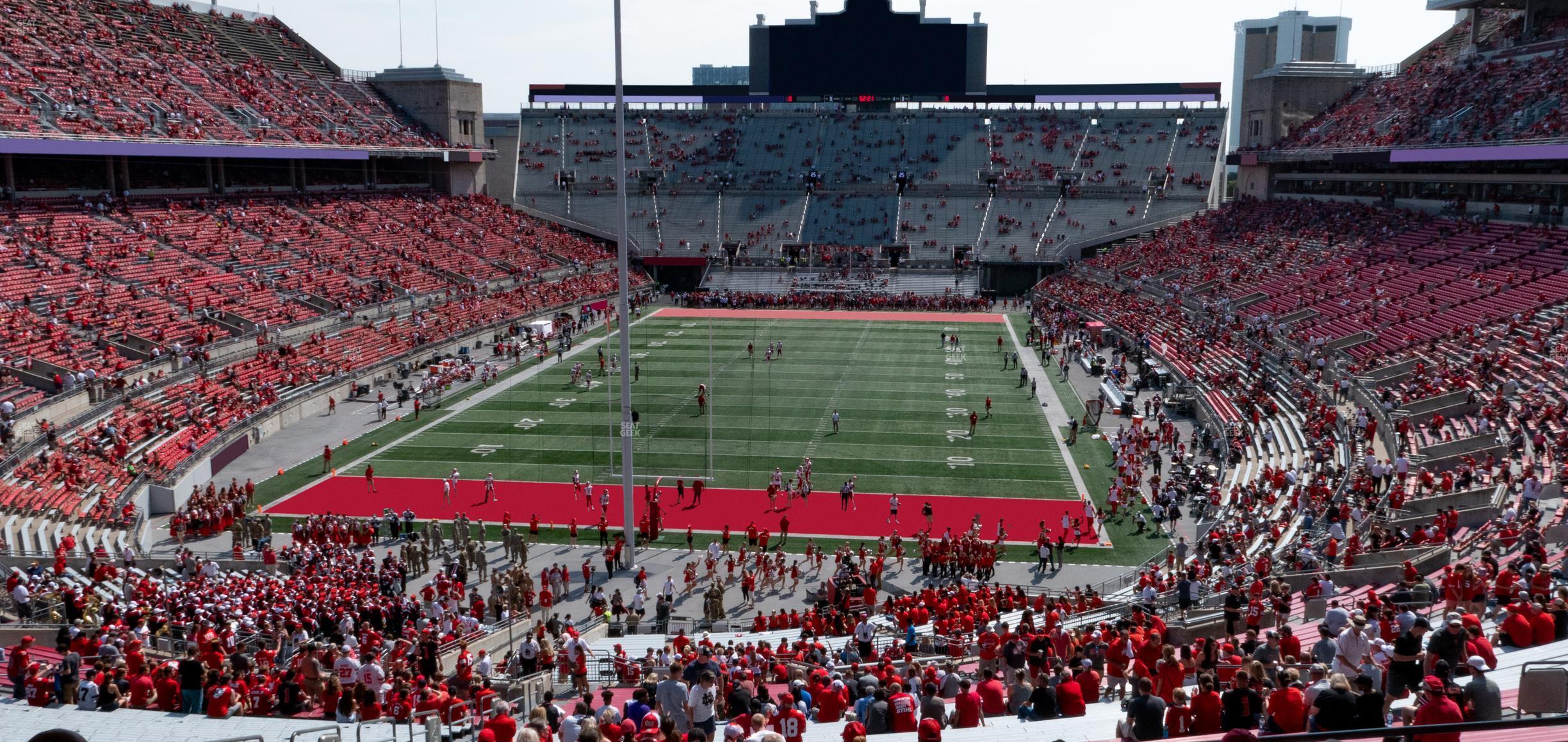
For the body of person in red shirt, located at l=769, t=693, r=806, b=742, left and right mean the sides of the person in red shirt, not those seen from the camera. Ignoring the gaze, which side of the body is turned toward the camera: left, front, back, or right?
back

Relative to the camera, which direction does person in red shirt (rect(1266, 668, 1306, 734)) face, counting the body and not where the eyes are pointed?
away from the camera

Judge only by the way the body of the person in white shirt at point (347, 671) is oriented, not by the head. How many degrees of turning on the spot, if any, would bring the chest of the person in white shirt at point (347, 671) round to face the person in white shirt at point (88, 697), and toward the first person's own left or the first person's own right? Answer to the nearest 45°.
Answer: approximately 90° to the first person's own left

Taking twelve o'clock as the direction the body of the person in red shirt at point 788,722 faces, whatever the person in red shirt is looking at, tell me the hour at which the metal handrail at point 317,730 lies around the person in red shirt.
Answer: The metal handrail is roughly at 9 o'clock from the person in red shirt.

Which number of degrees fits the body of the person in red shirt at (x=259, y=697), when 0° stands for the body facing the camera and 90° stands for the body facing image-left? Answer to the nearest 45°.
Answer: approximately 180°

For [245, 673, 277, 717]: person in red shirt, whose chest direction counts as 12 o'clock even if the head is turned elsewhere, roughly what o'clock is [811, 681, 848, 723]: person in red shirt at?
[811, 681, 848, 723]: person in red shirt is roughly at 4 o'clock from [245, 673, 277, 717]: person in red shirt.

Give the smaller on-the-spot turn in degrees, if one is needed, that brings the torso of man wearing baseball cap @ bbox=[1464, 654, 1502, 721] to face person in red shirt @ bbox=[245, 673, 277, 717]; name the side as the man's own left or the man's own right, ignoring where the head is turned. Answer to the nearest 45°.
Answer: approximately 45° to the man's own left

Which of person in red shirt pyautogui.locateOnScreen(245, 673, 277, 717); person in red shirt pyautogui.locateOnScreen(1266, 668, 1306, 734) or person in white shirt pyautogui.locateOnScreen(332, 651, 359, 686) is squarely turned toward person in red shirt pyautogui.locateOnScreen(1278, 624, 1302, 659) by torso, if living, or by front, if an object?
person in red shirt pyautogui.locateOnScreen(1266, 668, 1306, 734)

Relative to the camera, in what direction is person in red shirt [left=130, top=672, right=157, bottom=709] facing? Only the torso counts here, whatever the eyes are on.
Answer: away from the camera

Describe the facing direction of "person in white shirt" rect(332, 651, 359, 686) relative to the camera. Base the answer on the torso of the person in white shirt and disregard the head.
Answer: away from the camera
